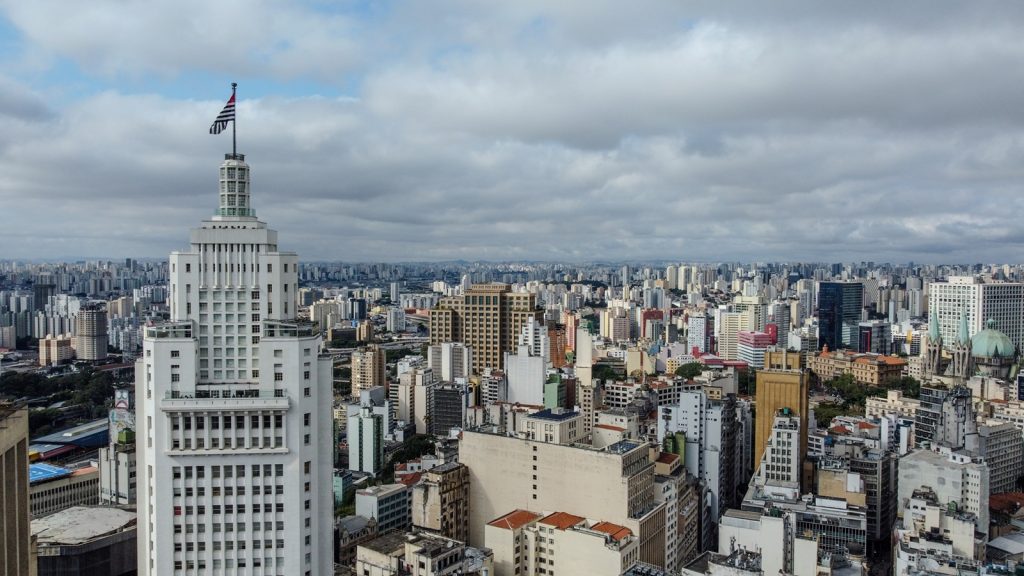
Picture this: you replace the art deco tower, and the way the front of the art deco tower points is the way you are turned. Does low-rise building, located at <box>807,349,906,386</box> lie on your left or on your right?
on your left

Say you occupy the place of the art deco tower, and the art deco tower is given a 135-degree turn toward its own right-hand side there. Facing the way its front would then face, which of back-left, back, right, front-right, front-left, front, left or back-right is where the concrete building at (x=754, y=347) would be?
right

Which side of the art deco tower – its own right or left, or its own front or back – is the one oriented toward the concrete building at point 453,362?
back

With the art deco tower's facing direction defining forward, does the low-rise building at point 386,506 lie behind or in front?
behind

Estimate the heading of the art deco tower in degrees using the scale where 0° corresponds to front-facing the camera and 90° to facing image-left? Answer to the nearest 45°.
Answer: approximately 0°

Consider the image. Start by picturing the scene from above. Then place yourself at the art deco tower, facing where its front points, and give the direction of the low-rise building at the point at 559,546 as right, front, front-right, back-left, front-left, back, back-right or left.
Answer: back-left

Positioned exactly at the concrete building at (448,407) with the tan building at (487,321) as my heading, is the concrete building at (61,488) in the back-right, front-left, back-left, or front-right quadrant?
back-left

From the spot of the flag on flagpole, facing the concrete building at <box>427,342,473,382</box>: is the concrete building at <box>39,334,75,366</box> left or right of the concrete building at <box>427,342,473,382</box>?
left

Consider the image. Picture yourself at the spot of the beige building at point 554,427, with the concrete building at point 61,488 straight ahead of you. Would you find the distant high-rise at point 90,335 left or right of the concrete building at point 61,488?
right

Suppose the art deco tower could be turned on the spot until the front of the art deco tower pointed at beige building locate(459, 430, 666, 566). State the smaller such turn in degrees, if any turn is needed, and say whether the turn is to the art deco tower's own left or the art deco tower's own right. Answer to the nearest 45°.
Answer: approximately 135° to the art deco tower's own left

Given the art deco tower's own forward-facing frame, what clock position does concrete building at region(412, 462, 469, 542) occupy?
The concrete building is roughly at 7 o'clock from the art deco tower.

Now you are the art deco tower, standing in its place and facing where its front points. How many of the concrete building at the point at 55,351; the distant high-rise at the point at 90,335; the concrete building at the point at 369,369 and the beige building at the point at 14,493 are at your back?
3

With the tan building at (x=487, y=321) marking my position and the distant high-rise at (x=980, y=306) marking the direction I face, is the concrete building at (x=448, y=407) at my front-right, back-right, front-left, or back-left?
back-right

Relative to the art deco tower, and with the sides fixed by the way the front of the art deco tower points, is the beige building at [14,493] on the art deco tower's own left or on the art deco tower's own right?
on the art deco tower's own right
